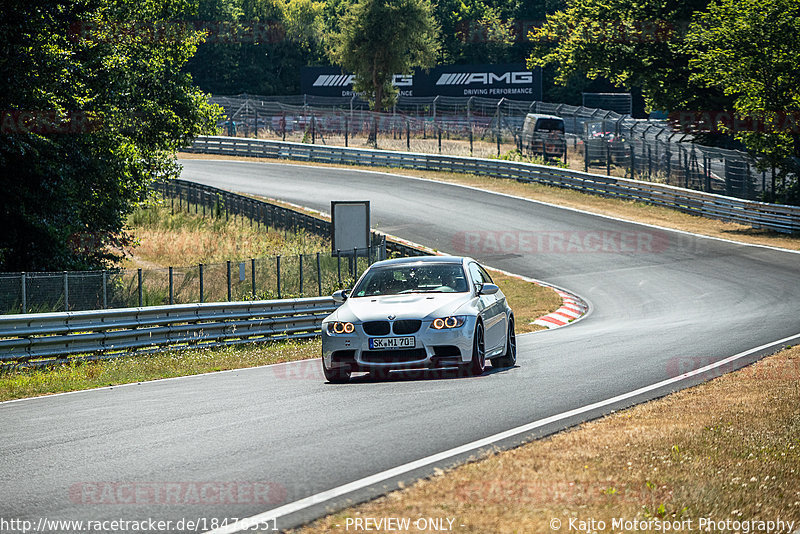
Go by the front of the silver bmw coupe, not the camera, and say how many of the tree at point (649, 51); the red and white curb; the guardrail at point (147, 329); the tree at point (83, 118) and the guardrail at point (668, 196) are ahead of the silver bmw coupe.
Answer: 0

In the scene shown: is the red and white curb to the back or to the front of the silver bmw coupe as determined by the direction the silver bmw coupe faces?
to the back

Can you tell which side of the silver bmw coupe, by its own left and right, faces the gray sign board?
back

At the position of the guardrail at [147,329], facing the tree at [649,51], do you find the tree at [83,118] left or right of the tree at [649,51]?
left

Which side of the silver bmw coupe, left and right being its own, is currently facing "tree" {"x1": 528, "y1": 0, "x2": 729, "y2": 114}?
back

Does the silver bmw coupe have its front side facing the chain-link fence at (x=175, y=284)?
no

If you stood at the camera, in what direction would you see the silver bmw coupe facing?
facing the viewer

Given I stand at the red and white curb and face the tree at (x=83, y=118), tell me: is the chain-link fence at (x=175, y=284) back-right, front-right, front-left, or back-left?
front-left

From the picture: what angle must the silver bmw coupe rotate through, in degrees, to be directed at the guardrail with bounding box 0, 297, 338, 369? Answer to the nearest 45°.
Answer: approximately 135° to its right

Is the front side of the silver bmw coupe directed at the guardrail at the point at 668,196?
no

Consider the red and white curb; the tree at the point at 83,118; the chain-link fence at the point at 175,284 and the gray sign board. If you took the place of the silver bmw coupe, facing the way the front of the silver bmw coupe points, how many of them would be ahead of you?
0

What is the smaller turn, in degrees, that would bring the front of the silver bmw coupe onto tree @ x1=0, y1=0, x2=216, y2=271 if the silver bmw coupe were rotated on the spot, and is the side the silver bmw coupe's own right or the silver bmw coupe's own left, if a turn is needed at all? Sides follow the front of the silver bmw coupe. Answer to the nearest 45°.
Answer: approximately 135° to the silver bmw coupe's own right

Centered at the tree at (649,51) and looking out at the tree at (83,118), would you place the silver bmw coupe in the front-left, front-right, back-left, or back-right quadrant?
front-left

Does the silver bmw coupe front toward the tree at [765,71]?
no
